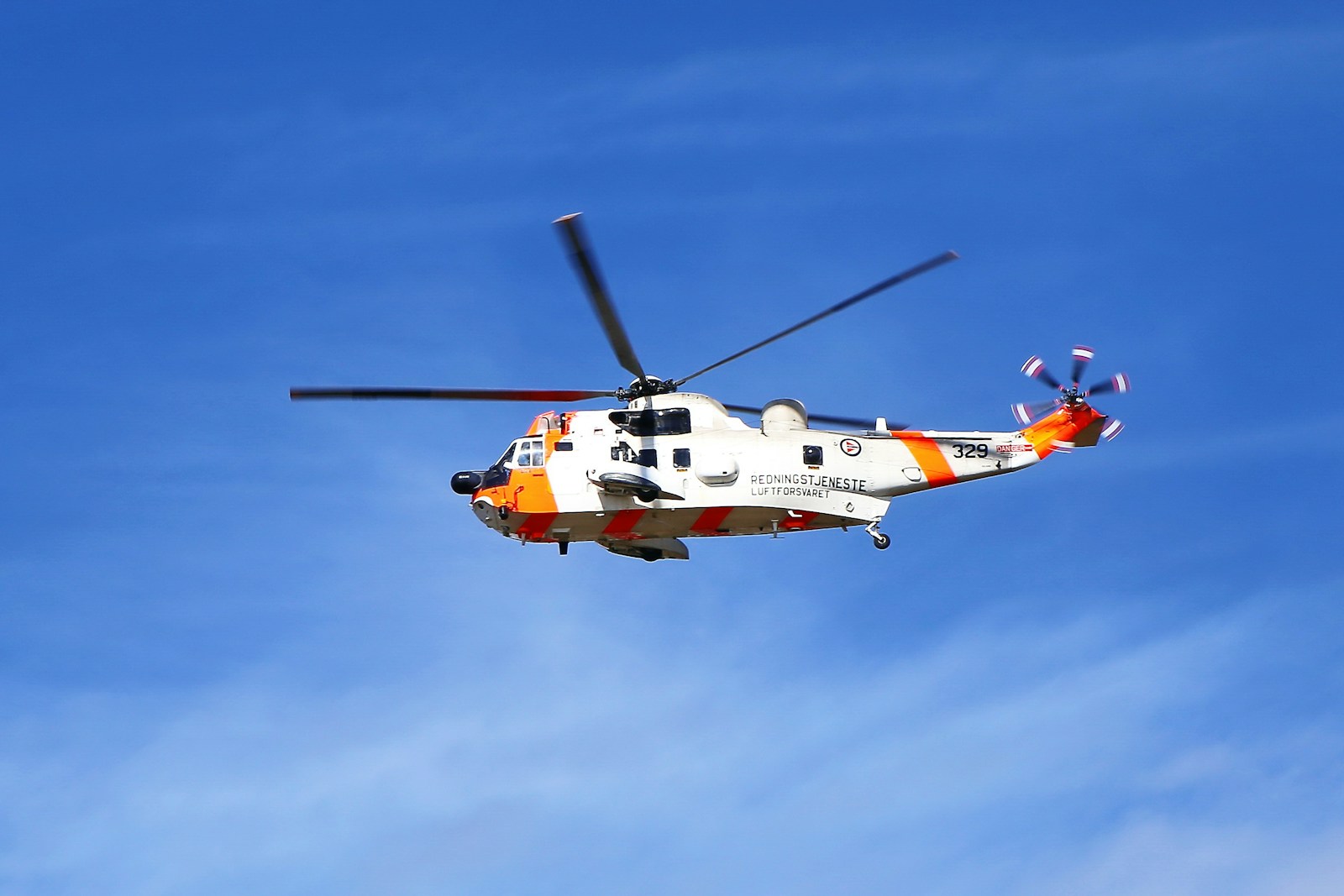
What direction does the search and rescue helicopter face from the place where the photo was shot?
facing to the left of the viewer
